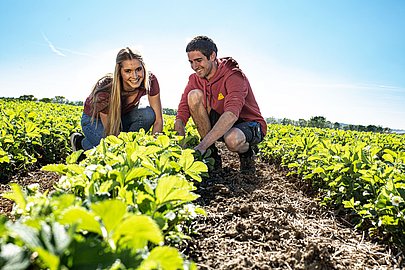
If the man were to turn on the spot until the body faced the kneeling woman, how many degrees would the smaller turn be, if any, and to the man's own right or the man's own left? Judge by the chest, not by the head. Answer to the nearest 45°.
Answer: approximately 45° to the man's own right

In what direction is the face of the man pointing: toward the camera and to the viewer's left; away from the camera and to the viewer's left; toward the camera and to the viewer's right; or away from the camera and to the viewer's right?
toward the camera and to the viewer's left

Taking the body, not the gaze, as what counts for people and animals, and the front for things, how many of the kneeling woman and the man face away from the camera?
0

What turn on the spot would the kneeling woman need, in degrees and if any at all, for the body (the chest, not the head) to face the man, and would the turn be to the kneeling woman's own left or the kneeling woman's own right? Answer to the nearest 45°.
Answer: approximately 45° to the kneeling woman's own left

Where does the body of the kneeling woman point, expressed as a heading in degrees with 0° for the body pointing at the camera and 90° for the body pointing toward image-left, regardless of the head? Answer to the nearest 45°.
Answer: approximately 315°

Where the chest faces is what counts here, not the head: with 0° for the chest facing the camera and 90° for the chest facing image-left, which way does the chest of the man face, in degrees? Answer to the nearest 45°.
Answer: approximately 45°
